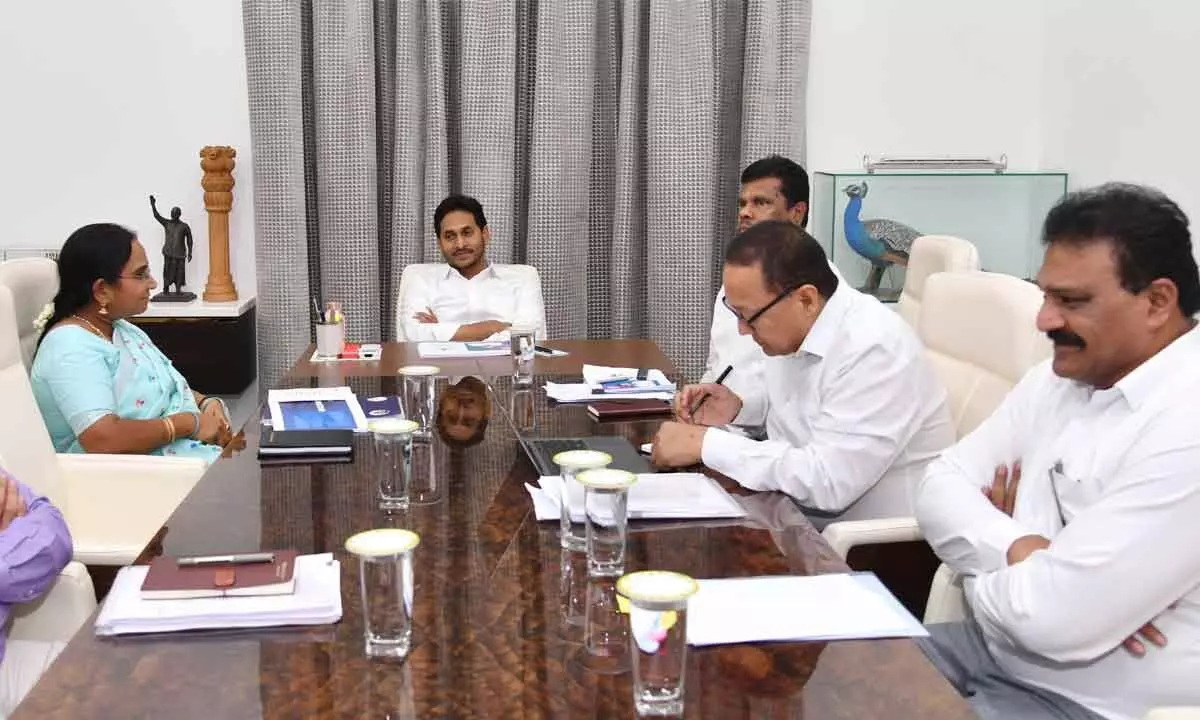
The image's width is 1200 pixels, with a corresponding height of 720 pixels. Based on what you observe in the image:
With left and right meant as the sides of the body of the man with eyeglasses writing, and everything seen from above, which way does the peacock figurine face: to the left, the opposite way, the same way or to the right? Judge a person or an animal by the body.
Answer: the same way

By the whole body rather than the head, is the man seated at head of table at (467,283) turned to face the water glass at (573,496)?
yes

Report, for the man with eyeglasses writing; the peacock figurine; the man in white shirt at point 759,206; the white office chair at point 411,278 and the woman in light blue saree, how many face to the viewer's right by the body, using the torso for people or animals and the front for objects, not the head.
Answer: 1

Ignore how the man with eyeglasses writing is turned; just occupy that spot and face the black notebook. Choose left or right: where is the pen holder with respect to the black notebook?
right

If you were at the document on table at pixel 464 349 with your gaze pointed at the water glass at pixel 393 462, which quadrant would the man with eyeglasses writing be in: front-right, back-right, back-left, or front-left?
front-left

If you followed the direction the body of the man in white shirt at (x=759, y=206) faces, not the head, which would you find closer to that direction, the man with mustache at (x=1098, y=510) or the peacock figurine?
the man with mustache

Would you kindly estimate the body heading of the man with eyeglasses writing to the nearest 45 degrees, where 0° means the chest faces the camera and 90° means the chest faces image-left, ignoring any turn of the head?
approximately 90°

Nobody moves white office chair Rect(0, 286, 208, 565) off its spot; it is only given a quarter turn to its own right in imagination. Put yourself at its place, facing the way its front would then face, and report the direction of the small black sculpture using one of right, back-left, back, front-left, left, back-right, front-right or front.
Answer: back

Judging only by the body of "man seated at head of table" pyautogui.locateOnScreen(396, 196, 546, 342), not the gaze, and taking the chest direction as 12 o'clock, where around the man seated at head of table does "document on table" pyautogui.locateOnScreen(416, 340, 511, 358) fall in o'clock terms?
The document on table is roughly at 12 o'clock from the man seated at head of table.

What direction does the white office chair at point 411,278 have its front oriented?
toward the camera

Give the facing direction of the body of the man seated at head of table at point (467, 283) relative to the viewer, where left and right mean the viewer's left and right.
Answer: facing the viewer

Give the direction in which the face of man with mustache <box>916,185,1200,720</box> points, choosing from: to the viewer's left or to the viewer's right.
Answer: to the viewer's left

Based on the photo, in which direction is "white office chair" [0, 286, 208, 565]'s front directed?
to the viewer's right

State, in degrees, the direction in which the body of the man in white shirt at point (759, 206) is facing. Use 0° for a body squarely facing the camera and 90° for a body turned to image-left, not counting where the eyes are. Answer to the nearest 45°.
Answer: approximately 45°

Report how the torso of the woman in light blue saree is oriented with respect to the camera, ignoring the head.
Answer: to the viewer's right

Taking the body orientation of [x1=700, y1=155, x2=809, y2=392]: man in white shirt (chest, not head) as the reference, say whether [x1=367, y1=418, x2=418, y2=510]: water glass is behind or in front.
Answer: in front

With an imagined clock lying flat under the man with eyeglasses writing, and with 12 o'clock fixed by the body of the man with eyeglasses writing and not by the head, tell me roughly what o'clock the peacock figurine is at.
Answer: The peacock figurine is roughly at 3 o'clock from the man with eyeglasses writing.

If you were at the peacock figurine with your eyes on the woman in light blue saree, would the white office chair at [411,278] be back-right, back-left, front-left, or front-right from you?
front-right

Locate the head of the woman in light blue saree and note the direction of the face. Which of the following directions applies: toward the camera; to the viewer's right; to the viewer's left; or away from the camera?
to the viewer's right

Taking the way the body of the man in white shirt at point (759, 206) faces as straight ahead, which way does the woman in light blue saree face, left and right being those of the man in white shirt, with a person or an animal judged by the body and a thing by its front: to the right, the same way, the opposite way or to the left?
the opposite way

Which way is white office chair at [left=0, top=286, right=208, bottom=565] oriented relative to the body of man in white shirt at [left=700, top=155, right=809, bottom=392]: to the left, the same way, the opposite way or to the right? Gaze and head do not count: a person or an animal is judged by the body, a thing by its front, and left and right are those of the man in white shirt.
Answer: the opposite way

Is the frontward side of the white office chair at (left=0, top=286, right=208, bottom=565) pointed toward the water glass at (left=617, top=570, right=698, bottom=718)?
no
